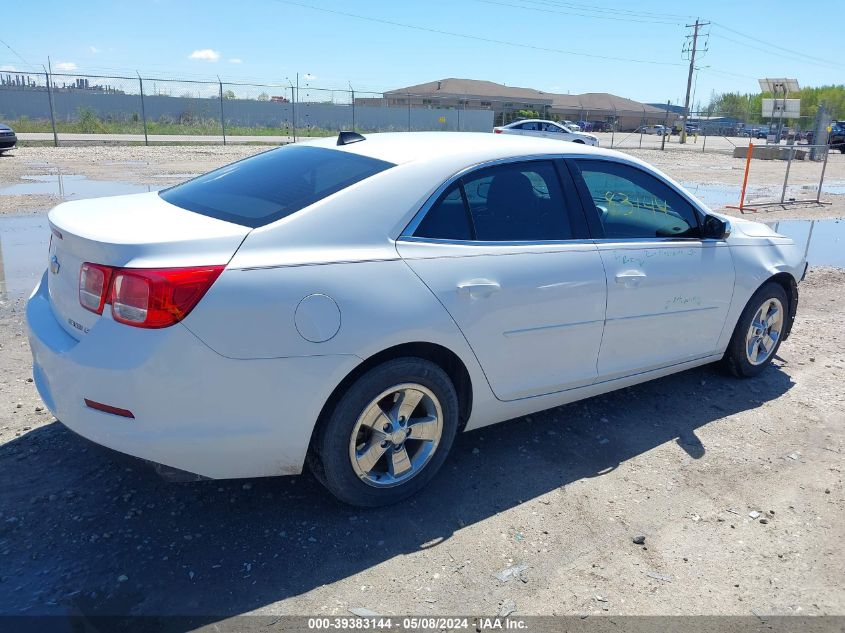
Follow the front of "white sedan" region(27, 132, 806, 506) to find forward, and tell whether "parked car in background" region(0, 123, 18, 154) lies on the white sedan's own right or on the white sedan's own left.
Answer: on the white sedan's own left

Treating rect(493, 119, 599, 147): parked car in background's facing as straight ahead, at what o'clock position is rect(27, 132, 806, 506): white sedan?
The white sedan is roughly at 3 o'clock from the parked car in background.

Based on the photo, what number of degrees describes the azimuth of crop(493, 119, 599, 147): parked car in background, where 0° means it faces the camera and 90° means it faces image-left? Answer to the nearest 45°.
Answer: approximately 270°

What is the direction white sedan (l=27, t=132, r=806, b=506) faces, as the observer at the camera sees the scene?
facing away from the viewer and to the right of the viewer

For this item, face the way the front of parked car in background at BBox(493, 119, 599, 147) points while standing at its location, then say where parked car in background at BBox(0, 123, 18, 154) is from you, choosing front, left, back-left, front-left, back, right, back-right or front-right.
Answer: back-right

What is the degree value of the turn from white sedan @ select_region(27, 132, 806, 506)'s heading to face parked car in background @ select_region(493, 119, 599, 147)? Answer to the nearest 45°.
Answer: approximately 45° to its left

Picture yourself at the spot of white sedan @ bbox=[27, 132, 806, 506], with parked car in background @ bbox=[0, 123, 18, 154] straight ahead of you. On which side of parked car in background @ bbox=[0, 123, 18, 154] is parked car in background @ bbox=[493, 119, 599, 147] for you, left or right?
right
